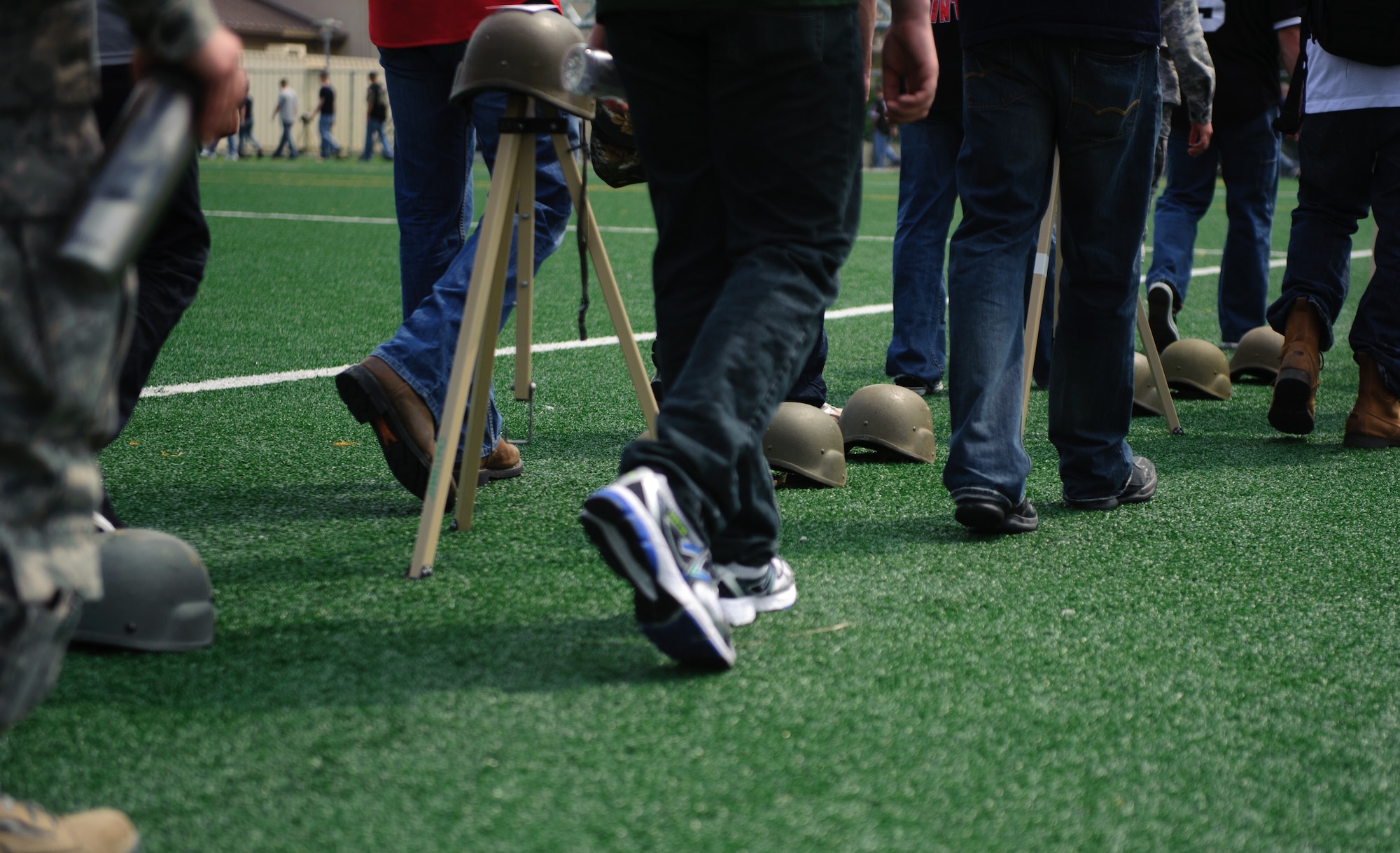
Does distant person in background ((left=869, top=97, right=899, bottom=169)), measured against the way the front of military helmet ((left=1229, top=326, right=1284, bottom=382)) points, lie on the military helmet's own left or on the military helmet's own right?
on the military helmet's own right

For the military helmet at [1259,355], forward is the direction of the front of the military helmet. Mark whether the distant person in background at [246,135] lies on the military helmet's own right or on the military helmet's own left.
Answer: on the military helmet's own right

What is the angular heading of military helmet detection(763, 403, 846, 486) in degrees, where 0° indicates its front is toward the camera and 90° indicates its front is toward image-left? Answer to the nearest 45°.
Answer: approximately 45°

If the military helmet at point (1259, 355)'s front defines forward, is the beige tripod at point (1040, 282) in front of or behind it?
in front

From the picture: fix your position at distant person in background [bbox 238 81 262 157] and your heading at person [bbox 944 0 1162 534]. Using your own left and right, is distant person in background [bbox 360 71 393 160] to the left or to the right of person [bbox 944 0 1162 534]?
left

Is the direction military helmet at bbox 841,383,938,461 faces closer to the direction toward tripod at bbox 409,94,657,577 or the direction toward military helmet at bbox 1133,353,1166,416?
the tripod

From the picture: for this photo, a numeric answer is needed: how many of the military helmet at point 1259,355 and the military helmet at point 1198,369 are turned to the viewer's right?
0

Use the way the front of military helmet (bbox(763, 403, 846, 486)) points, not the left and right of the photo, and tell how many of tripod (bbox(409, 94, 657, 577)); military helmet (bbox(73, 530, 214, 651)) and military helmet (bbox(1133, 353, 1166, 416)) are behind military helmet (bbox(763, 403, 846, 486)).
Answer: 1

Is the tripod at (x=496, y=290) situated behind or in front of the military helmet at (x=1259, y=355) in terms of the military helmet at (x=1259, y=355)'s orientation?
in front

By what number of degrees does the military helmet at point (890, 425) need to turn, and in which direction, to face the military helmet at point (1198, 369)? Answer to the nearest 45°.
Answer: approximately 180°
